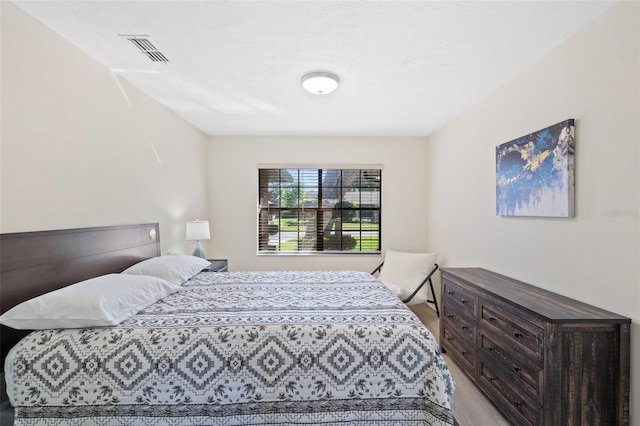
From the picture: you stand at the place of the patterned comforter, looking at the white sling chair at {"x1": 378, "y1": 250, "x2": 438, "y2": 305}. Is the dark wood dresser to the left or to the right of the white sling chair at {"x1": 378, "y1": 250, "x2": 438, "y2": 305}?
right

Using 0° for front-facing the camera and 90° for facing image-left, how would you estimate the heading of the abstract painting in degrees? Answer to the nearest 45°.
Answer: approximately 45°

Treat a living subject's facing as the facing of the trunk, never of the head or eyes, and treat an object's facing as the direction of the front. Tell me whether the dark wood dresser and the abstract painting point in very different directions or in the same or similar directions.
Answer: same or similar directions

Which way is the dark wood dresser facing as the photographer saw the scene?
facing the viewer and to the left of the viewer

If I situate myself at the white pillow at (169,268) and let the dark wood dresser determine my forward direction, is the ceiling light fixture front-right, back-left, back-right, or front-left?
front-left

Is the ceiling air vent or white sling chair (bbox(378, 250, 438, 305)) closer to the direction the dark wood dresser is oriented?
the ceiling air vent

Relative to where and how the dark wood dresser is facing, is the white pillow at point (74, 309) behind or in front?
in front

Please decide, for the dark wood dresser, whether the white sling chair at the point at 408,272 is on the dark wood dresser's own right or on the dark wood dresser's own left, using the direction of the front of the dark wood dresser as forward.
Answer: on the dark wood dresser's own right

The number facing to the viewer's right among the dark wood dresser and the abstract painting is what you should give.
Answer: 0

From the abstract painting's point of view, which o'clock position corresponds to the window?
The window is roughly at 2 o'clock from the abstract painting.

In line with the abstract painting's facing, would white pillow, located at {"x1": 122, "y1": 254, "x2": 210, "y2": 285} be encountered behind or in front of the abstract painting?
in front

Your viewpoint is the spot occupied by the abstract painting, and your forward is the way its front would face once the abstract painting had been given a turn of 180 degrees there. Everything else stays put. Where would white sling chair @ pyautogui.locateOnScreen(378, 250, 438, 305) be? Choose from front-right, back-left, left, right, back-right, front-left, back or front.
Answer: left
